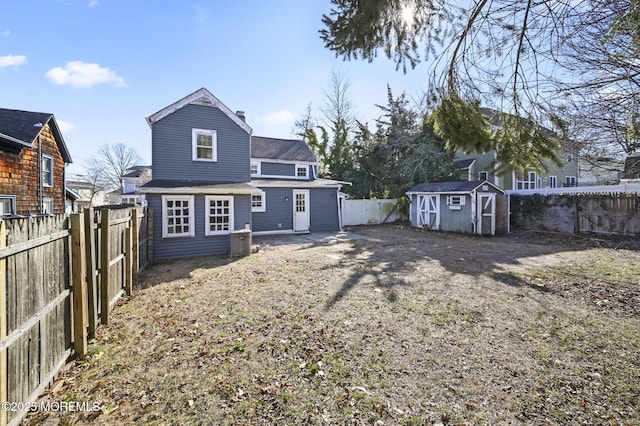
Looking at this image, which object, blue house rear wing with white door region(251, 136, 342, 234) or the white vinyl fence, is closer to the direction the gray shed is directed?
the blue house rear wing with white door

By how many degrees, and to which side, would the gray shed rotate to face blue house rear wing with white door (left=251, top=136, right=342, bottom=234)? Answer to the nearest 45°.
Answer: approximately 45° to its right

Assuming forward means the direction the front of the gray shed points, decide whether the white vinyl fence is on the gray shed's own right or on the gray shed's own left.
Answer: on the gray shed's own right

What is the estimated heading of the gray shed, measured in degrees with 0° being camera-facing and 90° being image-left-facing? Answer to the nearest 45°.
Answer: approximately 45°

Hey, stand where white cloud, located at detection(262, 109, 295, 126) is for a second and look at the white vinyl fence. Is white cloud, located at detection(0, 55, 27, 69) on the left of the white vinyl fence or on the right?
right

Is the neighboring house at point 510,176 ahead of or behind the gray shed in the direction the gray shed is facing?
behind

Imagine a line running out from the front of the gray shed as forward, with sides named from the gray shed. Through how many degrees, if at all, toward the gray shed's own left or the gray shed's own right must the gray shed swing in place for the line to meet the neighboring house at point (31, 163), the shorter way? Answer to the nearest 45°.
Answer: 0° — it already faces it
